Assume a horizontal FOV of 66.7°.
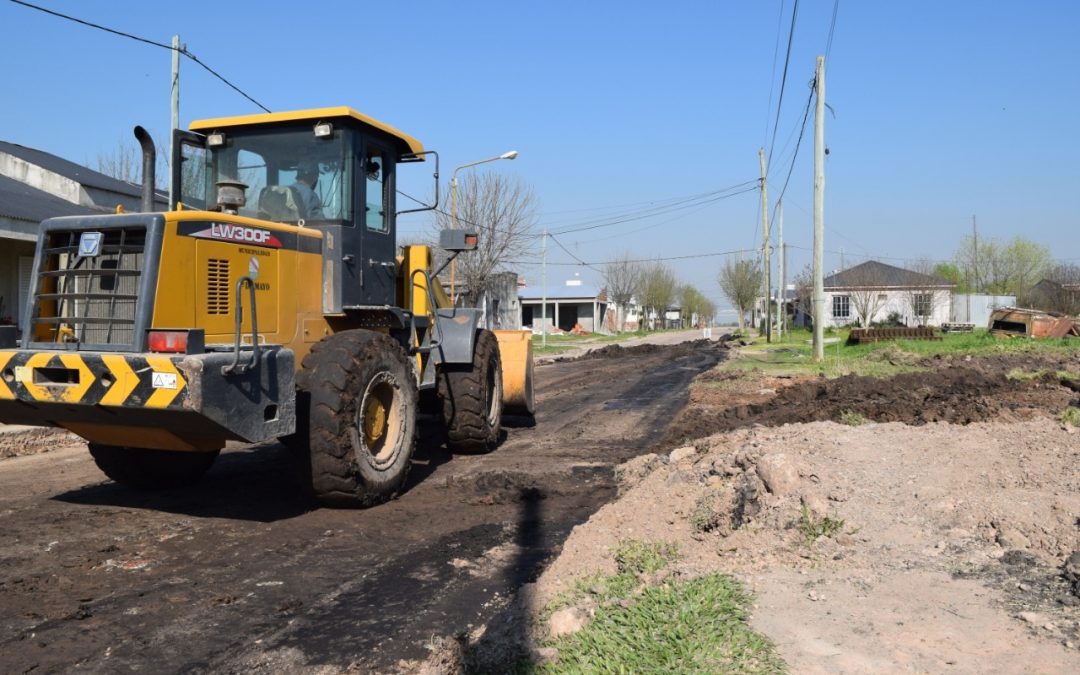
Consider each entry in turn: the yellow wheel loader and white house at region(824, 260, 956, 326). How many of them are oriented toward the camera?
1

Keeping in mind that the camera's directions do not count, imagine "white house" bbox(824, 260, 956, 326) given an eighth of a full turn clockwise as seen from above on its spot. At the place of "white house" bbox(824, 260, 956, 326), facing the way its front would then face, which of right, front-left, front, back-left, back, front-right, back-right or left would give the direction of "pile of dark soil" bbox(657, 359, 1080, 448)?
front-left

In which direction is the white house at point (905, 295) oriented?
toward the camera

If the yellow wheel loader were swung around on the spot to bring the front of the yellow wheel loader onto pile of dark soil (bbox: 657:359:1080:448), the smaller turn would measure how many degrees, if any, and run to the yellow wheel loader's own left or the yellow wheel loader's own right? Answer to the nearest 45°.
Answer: approximately 45° to the yellow wheel loader's own right

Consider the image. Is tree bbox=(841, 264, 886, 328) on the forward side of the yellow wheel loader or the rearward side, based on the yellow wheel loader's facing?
on the forward side

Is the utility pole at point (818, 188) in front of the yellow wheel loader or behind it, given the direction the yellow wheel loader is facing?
in front

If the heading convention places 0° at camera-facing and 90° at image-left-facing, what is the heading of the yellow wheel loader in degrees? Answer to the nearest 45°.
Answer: approximately 225°

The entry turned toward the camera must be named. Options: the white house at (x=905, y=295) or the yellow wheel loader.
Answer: the white house

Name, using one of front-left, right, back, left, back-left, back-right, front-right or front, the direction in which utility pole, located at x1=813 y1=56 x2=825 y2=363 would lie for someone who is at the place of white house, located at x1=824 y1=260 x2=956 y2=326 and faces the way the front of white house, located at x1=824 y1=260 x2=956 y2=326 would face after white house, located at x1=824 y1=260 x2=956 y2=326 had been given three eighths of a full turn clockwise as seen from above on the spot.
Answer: back-left

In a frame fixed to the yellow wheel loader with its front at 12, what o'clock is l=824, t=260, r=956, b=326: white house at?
The white house is roughly at 12 o'clock from the yellow wheel loader.

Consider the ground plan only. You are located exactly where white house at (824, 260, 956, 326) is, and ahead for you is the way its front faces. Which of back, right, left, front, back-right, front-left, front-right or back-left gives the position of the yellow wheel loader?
front

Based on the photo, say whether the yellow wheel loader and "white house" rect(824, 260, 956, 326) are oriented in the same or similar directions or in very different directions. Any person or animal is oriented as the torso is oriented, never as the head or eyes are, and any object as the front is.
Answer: very different directions
